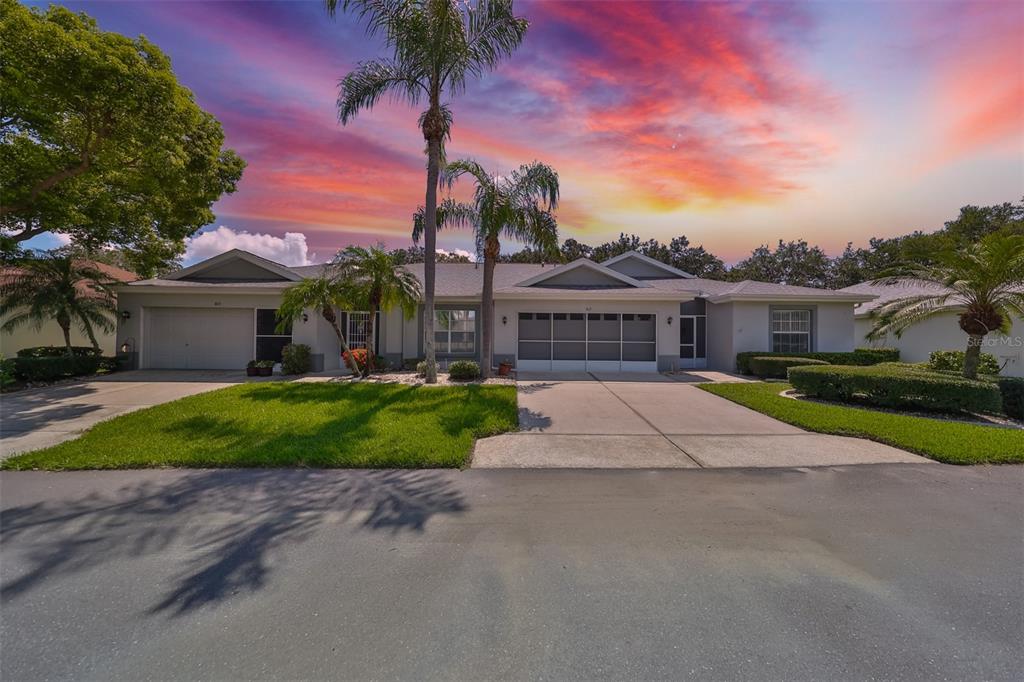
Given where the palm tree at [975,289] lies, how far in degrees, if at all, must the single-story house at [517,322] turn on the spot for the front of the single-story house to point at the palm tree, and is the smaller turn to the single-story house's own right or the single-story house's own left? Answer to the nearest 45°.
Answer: approximately 45° to the single-story house's own left

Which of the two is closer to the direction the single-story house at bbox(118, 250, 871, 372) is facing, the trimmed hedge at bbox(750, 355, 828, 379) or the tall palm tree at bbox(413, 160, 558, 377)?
the tall palm tree

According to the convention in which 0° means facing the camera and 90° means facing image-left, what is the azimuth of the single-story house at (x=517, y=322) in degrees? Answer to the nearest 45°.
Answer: approximately 0°

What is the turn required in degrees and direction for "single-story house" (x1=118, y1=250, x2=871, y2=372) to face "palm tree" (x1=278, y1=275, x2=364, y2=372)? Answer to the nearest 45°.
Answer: approximately 45° to its right

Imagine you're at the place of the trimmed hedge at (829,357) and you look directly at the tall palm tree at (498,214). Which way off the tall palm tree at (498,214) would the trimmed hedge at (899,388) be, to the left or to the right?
left

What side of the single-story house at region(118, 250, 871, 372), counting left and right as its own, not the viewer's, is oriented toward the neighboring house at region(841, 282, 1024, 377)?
left

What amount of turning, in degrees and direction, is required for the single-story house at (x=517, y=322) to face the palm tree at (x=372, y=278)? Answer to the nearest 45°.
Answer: approximately 45° to its right

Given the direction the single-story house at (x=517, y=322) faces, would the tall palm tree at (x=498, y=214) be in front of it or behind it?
in front

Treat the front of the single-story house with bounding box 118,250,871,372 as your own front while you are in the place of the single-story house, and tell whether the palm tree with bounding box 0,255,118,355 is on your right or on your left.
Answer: on your right

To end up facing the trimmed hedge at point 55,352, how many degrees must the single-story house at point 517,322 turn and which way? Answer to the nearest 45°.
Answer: approximately 90° to its right

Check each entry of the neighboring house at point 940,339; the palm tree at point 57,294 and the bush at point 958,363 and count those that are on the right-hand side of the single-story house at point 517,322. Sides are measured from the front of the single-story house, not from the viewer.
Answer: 1

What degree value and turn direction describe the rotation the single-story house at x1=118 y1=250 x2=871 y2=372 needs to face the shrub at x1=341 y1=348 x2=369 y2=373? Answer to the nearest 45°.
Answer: approximately 90° to its right

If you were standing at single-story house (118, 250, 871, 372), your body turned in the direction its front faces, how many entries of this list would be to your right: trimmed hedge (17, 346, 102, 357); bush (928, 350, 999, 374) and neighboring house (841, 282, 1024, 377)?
1
